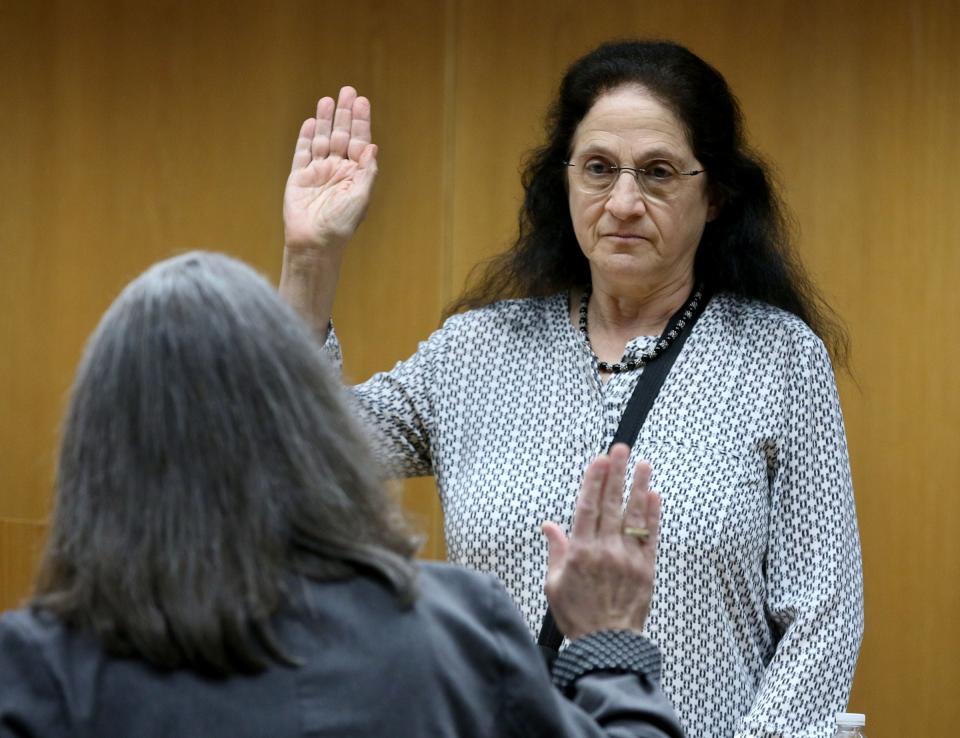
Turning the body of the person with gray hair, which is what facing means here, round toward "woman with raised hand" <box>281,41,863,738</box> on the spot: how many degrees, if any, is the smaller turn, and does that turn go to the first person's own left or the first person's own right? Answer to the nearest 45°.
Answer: approximately 45° to the first person's own right

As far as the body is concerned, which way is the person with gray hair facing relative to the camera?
away from the camera

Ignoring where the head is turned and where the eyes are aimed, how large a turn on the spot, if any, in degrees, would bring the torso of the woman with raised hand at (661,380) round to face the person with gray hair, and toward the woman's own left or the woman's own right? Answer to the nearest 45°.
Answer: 0° — they already face them

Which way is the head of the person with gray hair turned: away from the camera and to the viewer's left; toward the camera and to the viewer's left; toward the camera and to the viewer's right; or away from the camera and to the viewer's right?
away from the camera and to the viewer's right

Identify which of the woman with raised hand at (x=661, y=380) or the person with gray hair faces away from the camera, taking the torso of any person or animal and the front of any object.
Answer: the person with gray hair

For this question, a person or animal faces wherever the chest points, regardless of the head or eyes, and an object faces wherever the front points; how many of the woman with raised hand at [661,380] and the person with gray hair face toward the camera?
1

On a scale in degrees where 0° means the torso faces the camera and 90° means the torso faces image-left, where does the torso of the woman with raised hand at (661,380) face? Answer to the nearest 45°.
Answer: approximately 0°

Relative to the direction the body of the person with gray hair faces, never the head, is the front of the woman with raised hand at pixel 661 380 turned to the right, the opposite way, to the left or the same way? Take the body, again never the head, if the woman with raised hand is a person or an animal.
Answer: the opposite way
